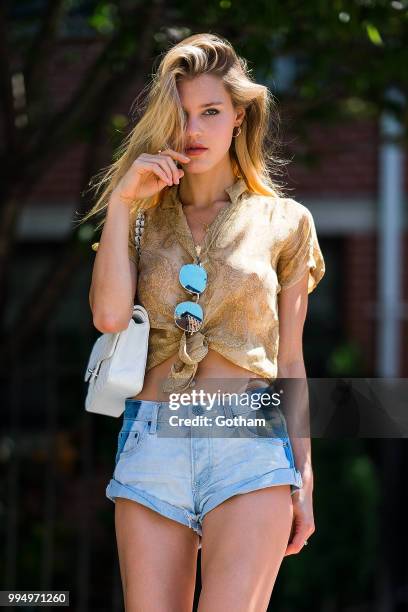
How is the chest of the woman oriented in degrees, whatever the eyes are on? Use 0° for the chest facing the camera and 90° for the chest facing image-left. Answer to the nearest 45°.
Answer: approximately 0°
